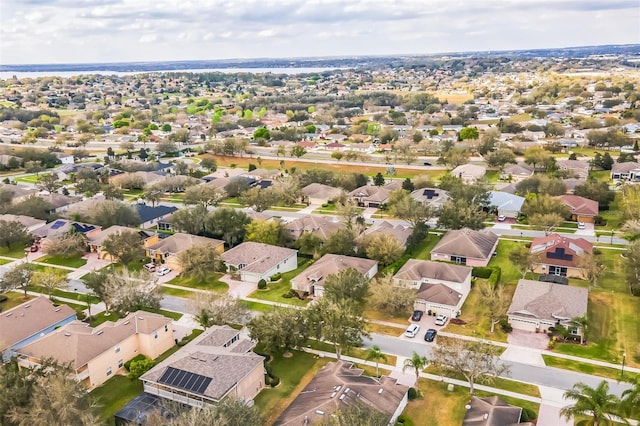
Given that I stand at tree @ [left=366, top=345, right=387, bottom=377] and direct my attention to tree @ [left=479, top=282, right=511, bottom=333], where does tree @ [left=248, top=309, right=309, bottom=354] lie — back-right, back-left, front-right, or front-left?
back-left

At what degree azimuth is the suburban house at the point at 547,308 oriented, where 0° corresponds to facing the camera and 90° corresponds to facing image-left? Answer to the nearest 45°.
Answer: approximately 0°

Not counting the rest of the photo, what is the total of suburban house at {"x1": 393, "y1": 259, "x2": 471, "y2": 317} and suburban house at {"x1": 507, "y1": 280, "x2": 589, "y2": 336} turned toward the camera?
2

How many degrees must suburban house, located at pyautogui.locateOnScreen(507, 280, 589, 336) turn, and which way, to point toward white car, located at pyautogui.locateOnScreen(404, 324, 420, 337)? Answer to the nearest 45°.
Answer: approximately 45° to its right

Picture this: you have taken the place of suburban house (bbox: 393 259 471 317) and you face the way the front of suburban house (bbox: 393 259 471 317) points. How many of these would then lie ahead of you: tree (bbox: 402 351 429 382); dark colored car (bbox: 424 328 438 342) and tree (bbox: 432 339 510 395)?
3

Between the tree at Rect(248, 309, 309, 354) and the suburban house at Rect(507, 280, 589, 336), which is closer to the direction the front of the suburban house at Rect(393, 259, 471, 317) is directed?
the tree

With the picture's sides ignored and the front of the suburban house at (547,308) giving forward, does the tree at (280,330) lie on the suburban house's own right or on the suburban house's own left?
on the suburban house's own right

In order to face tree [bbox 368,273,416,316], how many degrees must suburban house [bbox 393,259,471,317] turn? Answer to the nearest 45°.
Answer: approximately 45° to its right

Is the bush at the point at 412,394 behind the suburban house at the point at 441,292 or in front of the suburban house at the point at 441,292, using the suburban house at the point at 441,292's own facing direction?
in front

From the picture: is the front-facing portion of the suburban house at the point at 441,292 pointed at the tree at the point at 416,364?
yes

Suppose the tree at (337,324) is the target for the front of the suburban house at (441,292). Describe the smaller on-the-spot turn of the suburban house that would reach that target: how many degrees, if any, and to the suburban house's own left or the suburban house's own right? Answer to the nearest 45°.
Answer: approximately 45° to the suburban house's own right

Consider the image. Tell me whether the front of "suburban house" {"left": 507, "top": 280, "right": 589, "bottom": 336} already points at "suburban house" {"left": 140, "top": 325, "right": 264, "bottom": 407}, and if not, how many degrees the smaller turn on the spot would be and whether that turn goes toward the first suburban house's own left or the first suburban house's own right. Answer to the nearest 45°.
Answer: approximately 45° to the first suburban house's own right

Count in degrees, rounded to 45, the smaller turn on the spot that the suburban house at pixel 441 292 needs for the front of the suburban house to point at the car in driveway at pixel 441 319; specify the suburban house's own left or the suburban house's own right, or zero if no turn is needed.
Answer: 0° — it already faces it

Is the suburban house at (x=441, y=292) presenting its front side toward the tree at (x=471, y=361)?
yes

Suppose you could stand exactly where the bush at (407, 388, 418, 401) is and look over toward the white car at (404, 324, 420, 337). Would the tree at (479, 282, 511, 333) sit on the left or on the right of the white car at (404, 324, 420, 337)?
right
